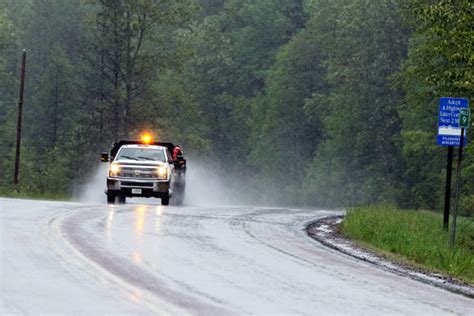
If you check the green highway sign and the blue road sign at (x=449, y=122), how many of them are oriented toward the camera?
2

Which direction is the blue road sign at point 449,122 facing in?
toward the camera

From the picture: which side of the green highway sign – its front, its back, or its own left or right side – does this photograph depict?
front

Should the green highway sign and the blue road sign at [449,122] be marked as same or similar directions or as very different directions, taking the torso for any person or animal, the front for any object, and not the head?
same or similar directions
